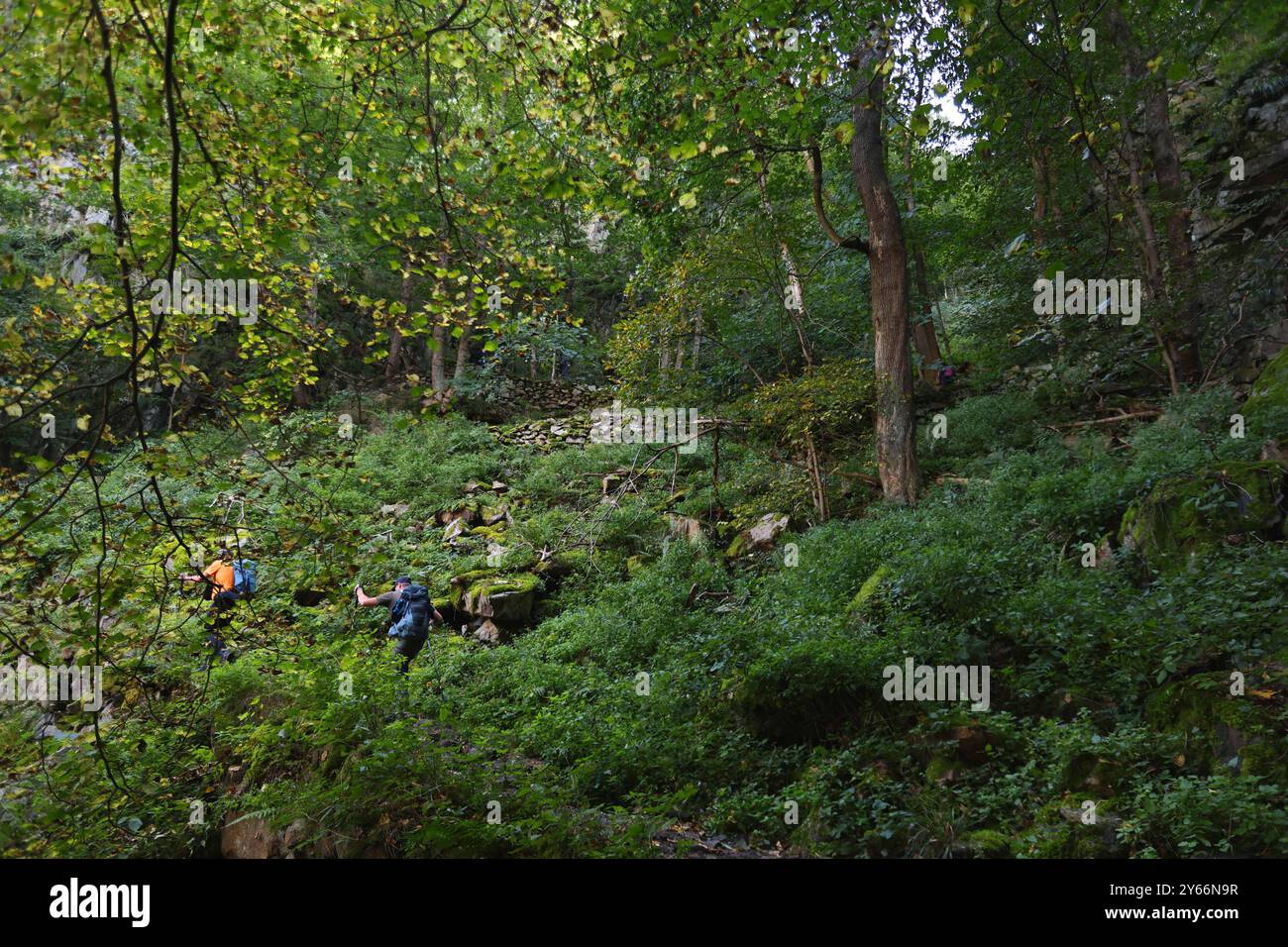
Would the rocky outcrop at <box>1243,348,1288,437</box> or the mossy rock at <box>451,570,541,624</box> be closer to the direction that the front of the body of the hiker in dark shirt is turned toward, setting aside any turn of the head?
the mossy rock

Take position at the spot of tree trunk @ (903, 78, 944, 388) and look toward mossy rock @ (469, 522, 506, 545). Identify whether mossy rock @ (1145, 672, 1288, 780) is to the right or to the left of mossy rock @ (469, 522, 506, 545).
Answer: left

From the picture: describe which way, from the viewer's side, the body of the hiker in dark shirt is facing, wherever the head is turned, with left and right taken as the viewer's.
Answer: facing away from the viewer and to the left of the viewer

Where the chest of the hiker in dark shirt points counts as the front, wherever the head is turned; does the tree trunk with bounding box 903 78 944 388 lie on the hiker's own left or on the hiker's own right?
on the hiker's own right

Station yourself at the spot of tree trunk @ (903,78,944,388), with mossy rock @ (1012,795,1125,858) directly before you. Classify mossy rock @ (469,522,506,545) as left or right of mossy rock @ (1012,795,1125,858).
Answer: right
